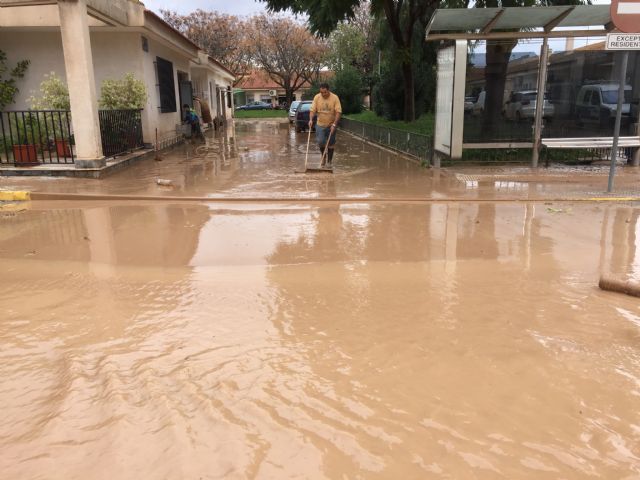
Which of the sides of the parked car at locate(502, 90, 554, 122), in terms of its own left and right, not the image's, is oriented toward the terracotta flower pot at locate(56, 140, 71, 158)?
front

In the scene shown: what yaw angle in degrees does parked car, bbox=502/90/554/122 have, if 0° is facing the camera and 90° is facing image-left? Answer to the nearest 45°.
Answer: approximately 45°

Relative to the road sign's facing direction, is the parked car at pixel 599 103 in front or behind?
behind

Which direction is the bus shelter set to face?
toward the camera

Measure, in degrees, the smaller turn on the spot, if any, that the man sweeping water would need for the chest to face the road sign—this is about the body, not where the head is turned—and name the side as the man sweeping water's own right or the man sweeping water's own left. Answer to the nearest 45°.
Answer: approximately 45° to the man sweeping water's own left

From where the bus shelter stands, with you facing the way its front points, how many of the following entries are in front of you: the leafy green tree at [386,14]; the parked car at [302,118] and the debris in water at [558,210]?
1

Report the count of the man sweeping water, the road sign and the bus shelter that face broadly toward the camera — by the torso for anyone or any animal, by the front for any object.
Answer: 3

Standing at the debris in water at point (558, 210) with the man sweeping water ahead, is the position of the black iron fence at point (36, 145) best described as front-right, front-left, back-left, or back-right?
front-left

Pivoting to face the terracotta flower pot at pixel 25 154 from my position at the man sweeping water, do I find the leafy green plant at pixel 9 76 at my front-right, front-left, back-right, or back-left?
front-right

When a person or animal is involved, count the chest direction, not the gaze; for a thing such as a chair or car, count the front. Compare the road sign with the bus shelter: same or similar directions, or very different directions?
same or similar directions

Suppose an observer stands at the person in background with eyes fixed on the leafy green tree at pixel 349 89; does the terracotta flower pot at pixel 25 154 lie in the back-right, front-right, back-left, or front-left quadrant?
back-right

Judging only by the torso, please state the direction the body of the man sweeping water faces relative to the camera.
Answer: toward the camera

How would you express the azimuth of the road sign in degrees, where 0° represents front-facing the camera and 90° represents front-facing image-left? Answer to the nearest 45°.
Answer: approximately 0°
